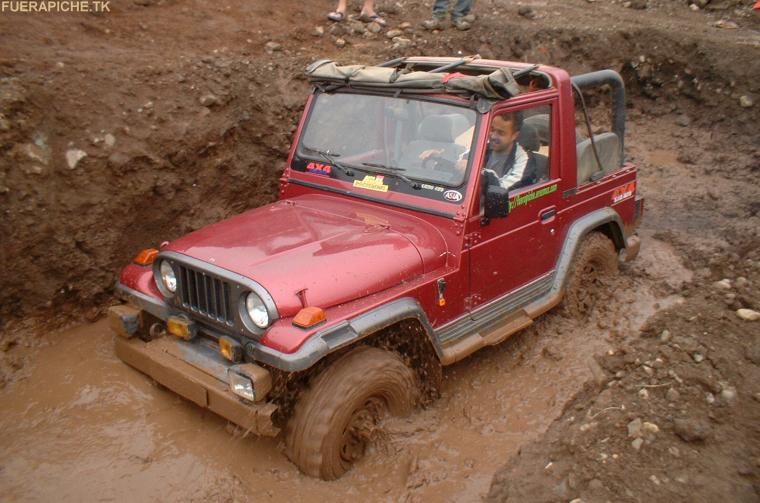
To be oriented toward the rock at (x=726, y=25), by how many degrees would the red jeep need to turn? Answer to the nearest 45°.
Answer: approximately 180°

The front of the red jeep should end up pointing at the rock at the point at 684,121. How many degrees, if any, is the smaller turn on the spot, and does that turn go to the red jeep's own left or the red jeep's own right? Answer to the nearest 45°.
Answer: approximately 180°

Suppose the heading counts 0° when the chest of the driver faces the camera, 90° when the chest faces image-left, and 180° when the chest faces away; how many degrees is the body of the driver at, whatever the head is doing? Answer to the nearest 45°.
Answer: approximately 45°

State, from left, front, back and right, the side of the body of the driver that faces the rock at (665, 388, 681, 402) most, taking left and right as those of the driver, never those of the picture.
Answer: left

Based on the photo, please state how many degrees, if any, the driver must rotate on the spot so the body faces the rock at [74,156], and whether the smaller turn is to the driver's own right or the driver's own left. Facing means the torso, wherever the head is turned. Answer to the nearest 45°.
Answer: approximately 45° to the driver's own right

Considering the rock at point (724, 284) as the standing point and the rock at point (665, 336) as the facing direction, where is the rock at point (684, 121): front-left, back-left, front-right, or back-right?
back-right

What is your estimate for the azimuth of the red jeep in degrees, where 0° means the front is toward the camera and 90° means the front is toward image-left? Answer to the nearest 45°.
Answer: approximately 45°

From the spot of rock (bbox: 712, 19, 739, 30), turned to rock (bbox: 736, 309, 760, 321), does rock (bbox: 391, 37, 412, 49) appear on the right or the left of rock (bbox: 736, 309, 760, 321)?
right
